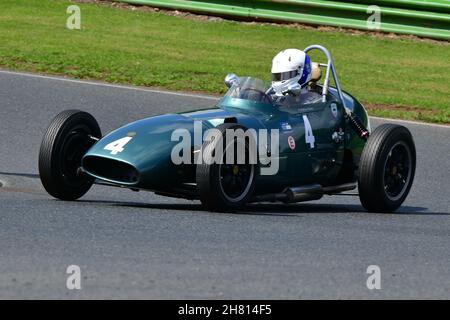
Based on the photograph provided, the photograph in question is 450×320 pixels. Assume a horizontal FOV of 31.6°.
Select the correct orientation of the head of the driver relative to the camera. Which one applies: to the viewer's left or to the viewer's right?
to the viewer's left

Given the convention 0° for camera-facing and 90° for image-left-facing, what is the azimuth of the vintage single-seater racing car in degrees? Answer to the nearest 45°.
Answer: approximately 45°
